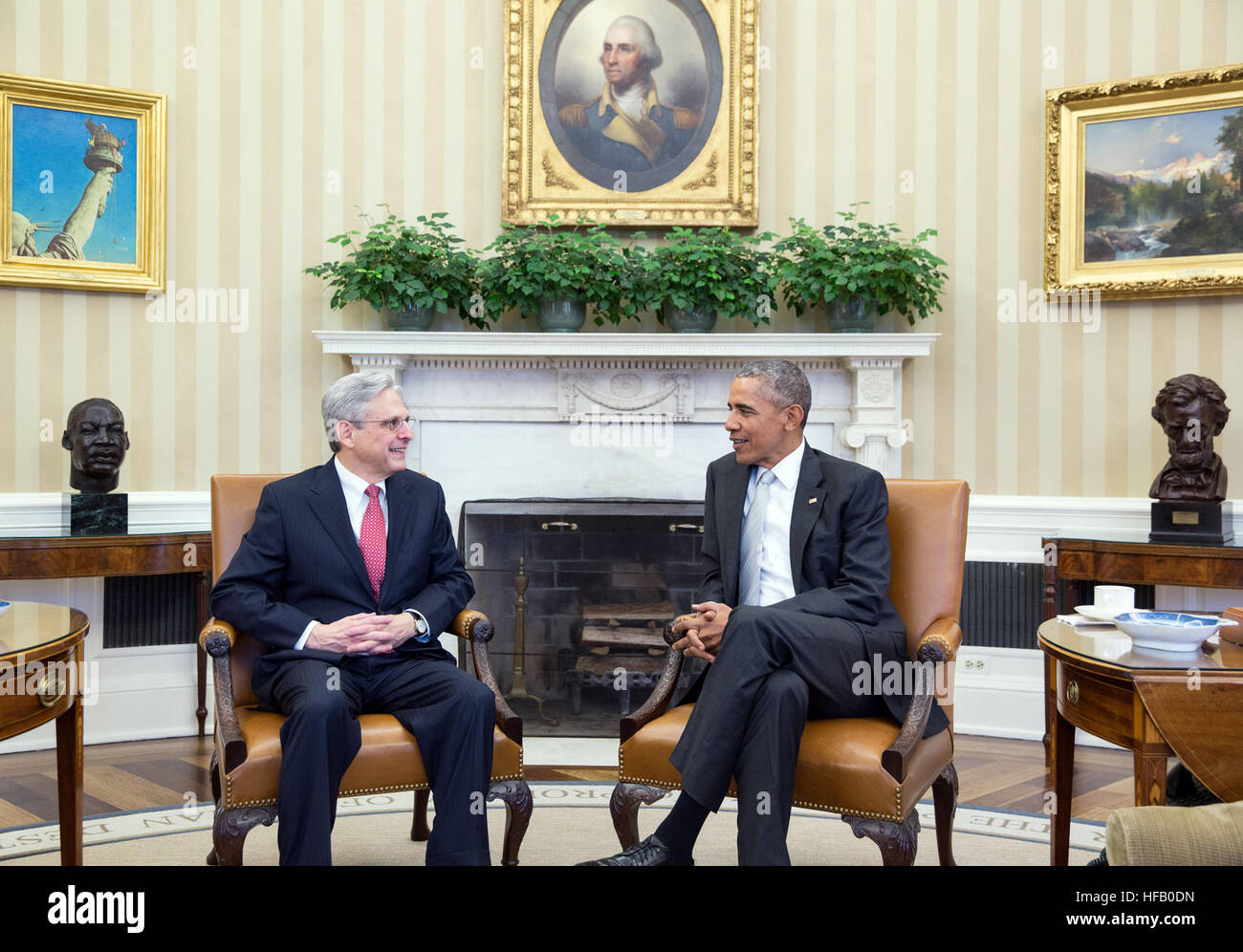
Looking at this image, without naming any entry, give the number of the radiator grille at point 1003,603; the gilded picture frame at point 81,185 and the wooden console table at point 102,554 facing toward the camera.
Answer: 3

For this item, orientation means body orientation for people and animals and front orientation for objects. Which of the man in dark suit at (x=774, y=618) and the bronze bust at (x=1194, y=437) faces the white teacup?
the bronze bust

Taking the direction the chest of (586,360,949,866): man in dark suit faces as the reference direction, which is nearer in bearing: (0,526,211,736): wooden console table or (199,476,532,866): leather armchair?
the leather armchair

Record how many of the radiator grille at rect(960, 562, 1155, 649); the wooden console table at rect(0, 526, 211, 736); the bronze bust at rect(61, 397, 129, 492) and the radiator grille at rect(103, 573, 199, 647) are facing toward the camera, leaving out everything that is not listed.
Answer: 4

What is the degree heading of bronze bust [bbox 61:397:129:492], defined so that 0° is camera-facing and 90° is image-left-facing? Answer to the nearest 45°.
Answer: approximately 0°

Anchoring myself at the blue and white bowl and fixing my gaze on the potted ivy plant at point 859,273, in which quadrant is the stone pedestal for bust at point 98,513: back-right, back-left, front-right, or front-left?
front-left

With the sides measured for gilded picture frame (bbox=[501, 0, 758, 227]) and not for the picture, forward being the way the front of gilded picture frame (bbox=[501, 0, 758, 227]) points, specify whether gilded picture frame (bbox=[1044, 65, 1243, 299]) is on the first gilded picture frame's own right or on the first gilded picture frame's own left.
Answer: on the first gilded picture frame's own left

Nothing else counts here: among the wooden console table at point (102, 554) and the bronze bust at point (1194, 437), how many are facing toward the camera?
2

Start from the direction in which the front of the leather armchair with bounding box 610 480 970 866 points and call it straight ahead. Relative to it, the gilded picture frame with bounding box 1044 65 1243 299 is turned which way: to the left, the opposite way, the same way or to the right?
the same way

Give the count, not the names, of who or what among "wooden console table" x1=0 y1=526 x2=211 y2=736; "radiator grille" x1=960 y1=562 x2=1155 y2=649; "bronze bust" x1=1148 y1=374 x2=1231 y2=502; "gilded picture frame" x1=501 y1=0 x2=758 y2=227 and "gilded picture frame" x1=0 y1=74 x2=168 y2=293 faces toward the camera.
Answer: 5

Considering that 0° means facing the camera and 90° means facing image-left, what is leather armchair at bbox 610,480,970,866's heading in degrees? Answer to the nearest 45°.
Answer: approximately 45°

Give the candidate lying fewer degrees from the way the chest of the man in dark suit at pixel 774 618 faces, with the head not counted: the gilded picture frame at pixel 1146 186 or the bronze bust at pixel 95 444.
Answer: the bronze bust

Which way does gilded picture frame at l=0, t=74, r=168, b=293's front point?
toward the camera

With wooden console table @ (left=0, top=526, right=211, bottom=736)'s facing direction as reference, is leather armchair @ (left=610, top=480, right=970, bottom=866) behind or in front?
in front

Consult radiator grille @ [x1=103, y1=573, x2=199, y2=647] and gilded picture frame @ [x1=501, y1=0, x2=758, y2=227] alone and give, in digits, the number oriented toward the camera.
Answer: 2

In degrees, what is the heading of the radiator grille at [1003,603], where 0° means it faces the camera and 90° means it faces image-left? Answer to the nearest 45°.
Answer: approximately 0°

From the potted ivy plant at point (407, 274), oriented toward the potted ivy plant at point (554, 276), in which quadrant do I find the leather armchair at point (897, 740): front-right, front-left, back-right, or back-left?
front-right

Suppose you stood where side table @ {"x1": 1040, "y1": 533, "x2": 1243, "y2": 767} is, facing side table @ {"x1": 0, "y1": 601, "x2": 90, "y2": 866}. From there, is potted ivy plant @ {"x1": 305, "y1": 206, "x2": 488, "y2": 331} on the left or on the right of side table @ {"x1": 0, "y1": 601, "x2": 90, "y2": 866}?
right

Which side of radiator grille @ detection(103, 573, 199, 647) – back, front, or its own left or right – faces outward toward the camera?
front

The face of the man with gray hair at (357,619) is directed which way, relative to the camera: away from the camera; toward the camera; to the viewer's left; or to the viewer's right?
to the viewer's right
